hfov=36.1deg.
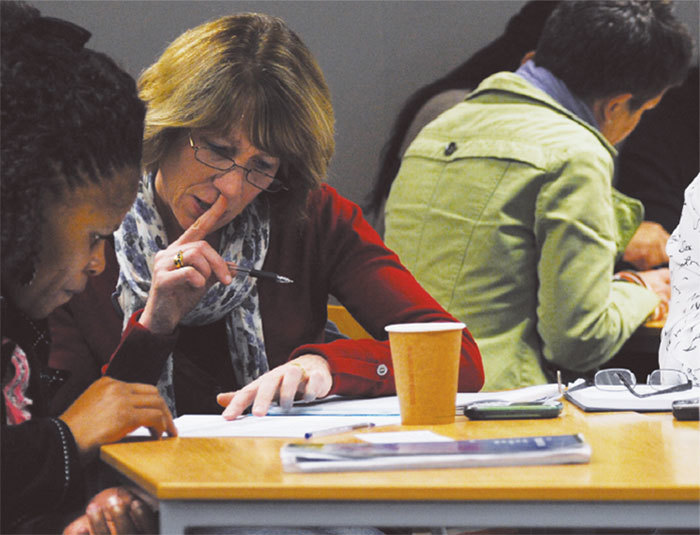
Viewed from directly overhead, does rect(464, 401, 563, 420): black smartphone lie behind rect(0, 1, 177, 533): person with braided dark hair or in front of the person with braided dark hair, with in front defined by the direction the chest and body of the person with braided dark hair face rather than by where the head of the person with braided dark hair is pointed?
in front

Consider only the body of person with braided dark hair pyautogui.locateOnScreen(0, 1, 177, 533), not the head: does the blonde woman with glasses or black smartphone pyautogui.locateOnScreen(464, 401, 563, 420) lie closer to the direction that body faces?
the black smartphone

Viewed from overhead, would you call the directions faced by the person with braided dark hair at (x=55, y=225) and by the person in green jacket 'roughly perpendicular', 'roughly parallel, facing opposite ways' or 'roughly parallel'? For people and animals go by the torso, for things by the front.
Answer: roughly perpendicular

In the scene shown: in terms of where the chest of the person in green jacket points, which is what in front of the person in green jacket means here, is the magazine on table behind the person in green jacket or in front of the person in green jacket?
behind

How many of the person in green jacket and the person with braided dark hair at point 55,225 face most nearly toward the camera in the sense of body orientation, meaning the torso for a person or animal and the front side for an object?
0

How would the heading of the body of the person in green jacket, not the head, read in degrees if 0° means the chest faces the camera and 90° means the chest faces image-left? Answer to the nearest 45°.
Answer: approximately 225°

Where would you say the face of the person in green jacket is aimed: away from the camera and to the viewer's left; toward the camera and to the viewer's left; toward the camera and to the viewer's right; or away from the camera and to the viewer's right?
away from the camera and to the viewer's right

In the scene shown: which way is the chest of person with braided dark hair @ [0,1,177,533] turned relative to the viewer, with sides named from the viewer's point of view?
facing to the right of the viewer

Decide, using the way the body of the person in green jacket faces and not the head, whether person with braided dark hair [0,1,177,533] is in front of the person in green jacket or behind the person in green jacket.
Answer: behind

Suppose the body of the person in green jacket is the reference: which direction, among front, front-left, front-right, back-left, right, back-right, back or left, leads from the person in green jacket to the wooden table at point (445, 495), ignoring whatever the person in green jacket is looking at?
back-right
